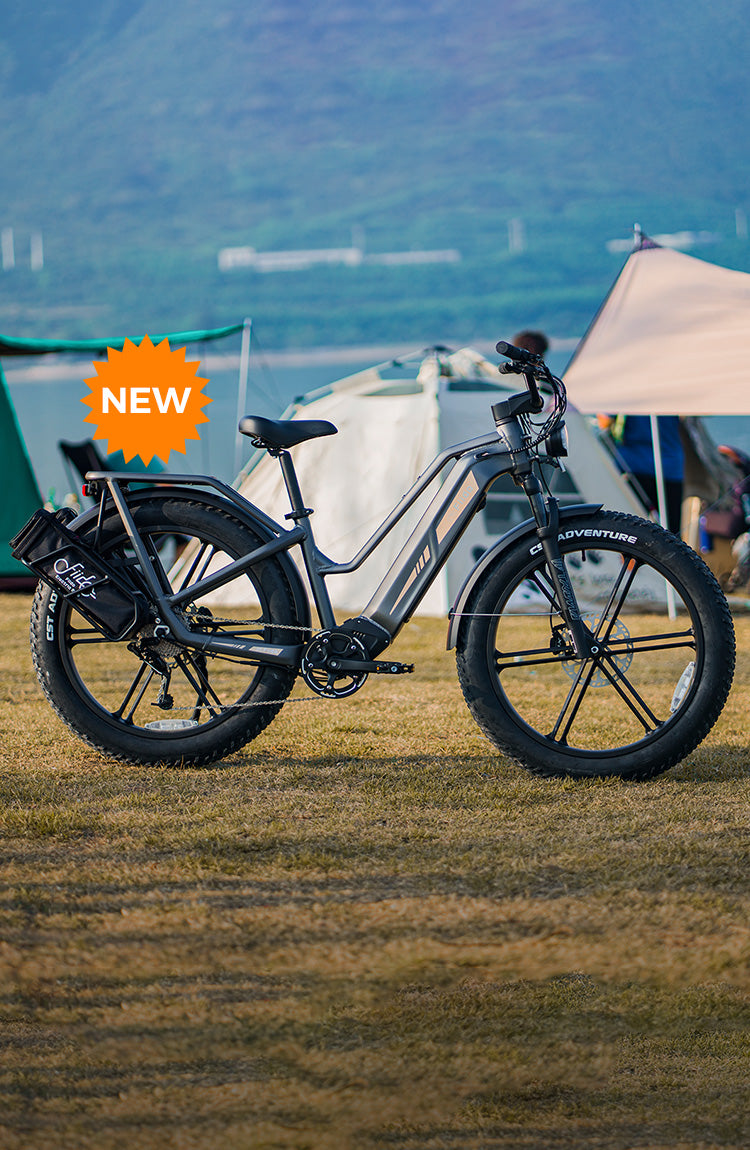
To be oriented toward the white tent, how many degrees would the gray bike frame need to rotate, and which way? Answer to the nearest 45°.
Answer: approximately 90° to its left

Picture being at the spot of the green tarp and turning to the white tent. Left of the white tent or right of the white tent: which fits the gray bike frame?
right

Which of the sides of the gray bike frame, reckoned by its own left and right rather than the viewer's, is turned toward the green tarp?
left

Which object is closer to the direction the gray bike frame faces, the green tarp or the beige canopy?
the beige canopy

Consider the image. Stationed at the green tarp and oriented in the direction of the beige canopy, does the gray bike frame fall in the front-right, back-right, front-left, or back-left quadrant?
front-right

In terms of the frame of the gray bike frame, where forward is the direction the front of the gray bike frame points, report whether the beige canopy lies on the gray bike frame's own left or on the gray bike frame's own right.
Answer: on the gray bike frame's own left

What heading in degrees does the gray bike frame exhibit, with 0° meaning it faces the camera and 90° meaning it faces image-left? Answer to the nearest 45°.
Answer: approximately 270°

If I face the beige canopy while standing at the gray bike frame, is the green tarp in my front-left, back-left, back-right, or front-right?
front-left
